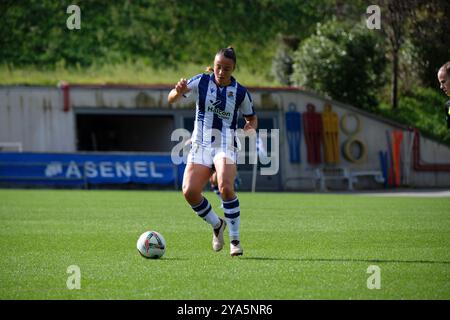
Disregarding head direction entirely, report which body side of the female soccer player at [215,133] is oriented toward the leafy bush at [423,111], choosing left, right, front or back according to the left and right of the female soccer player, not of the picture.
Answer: back

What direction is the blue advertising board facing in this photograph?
toward the camera

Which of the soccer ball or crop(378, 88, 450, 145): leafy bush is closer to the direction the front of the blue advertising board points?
the soccer ball

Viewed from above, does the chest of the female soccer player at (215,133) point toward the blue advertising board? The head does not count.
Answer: no

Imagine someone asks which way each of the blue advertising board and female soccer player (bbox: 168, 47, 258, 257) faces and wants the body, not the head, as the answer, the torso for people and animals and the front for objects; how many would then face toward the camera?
2

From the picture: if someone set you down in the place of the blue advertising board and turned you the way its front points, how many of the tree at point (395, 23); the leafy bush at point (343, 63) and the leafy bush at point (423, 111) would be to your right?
0

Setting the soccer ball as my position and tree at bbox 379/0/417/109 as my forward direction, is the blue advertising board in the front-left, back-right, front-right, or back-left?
front-left

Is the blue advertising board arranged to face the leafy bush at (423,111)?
no

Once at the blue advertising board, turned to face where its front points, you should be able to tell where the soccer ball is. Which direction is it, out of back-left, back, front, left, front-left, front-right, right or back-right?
front

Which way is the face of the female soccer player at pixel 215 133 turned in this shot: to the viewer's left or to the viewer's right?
to the viewer's left

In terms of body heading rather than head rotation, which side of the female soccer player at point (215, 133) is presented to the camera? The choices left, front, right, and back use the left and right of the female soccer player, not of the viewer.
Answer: front

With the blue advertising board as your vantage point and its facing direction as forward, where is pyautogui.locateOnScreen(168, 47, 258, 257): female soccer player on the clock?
The female soccer player is roughly at 12 o'clock from the blue advertising board.

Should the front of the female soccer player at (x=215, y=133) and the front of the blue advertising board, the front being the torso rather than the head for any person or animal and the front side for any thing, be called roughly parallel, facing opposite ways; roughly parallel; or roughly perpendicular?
roughly parallel
